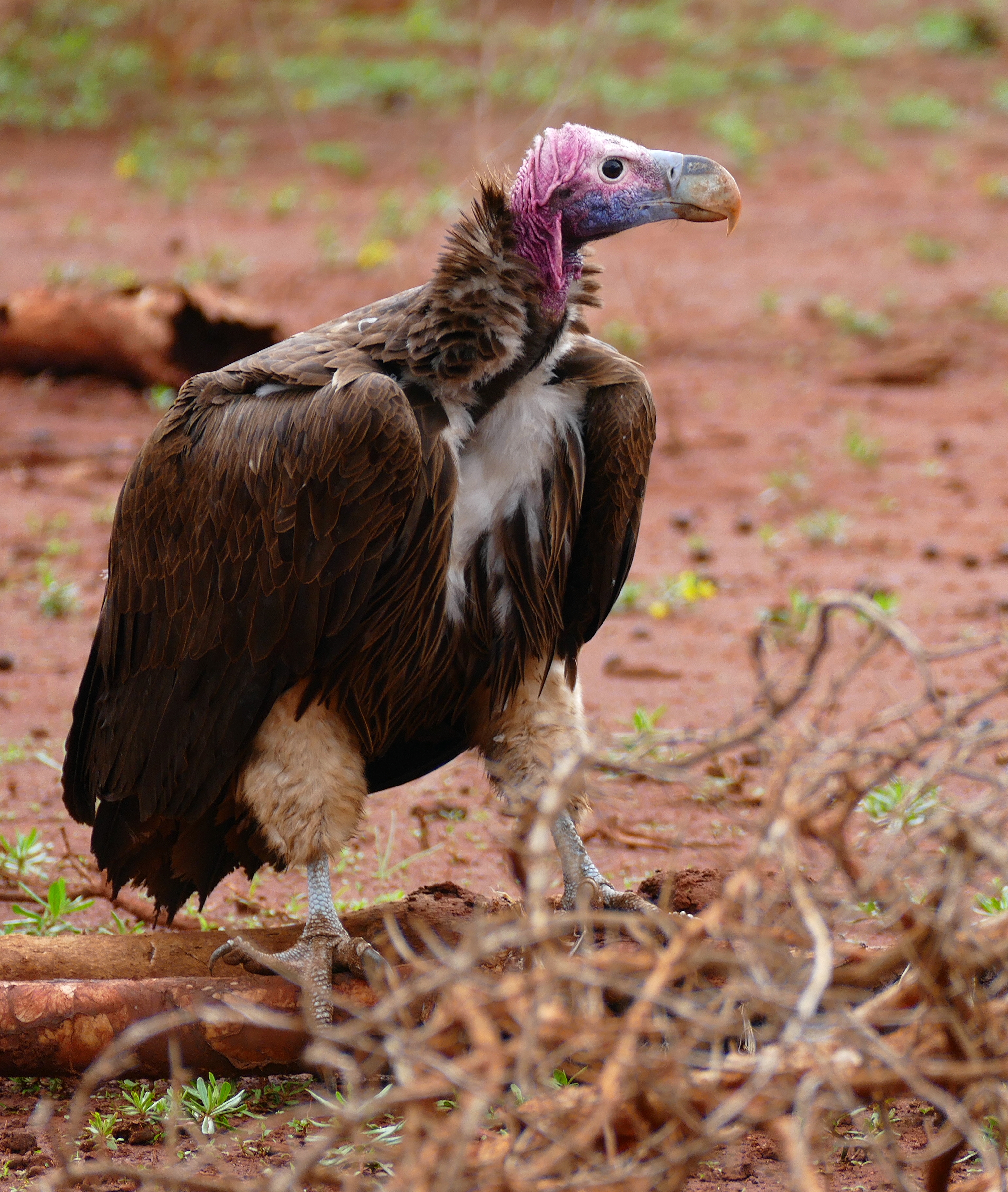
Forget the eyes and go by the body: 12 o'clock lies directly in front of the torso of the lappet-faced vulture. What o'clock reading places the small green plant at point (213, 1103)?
The small green plant is roughly at 2 o'clock from the lappet-faced vulture.

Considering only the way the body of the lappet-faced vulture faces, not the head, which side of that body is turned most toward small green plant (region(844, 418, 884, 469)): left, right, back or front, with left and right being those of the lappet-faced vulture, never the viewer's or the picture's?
left

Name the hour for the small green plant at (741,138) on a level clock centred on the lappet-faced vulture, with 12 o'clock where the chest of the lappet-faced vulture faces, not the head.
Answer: The small green plant is roughly at 8 o'clock from the lappet-faced vulture.

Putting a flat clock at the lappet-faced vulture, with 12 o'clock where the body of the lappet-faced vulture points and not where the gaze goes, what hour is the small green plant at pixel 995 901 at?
The small green plant is roughly at 11 o'clock from the lappet-faced vulture.

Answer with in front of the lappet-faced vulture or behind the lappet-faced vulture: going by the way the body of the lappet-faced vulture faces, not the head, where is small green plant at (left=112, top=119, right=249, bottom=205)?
behind

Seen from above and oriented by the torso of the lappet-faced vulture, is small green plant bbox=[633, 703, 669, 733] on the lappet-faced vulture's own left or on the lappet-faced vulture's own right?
on the lappet-faced vulture's own left

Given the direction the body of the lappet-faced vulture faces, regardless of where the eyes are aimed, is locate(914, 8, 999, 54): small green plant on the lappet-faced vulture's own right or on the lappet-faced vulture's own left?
on the lappet-faced vulture's own left

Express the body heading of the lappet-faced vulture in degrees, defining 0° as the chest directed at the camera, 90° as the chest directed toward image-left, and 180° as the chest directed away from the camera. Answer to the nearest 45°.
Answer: approximately 315°

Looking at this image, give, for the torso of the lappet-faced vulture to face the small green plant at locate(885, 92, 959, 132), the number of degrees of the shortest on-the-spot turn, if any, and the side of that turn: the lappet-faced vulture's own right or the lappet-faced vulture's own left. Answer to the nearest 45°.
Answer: approximately 135° to the lappet-faced vulture's own left
